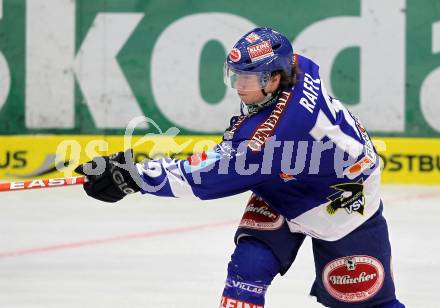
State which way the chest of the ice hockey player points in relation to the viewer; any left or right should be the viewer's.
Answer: facing to the left of the viewer
